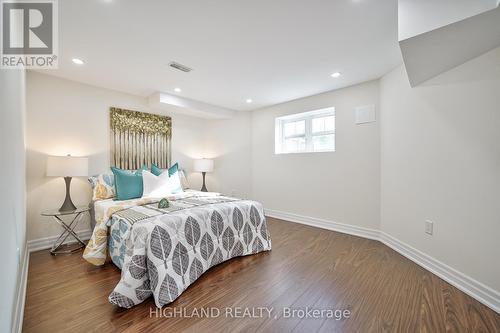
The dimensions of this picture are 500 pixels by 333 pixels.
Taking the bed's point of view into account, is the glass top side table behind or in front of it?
behind

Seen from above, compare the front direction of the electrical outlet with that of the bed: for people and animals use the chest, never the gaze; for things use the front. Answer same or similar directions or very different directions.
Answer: very different directions

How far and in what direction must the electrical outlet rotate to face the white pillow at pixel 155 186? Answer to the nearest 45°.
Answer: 0° — it already faces it

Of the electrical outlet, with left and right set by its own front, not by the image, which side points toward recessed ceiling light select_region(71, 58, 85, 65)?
front

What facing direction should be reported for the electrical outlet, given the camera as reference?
facing the viewer and to the left of the viewer

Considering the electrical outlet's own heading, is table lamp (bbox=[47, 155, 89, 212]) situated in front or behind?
in front

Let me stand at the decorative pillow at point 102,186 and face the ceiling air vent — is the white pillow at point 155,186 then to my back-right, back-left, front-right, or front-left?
front-left

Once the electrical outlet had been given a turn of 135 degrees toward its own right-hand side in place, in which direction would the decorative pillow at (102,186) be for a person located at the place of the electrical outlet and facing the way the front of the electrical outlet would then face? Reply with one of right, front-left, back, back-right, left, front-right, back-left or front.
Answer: back-left

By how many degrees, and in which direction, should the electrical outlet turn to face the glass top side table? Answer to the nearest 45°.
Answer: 0° — it already faces it

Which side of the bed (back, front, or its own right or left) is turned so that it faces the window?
left

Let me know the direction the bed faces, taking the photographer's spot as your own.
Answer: facing the viewer and to the right of the viewer

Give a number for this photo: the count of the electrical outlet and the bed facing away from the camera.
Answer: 0

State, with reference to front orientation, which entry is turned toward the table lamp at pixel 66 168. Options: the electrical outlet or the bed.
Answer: the electrical outlet

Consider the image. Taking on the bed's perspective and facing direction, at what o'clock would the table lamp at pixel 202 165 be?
The table lamp is roughly at 8 o'clock from the bed.
